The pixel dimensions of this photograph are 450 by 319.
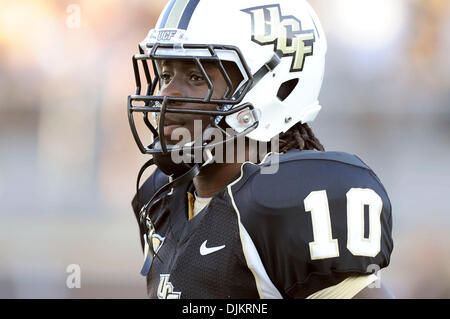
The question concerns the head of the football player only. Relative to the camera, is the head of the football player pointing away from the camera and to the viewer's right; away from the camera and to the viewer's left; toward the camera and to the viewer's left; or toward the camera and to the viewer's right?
toward the camera and to the viewer's left

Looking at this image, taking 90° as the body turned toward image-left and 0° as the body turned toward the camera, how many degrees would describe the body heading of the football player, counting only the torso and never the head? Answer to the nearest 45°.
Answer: approximately 45°
